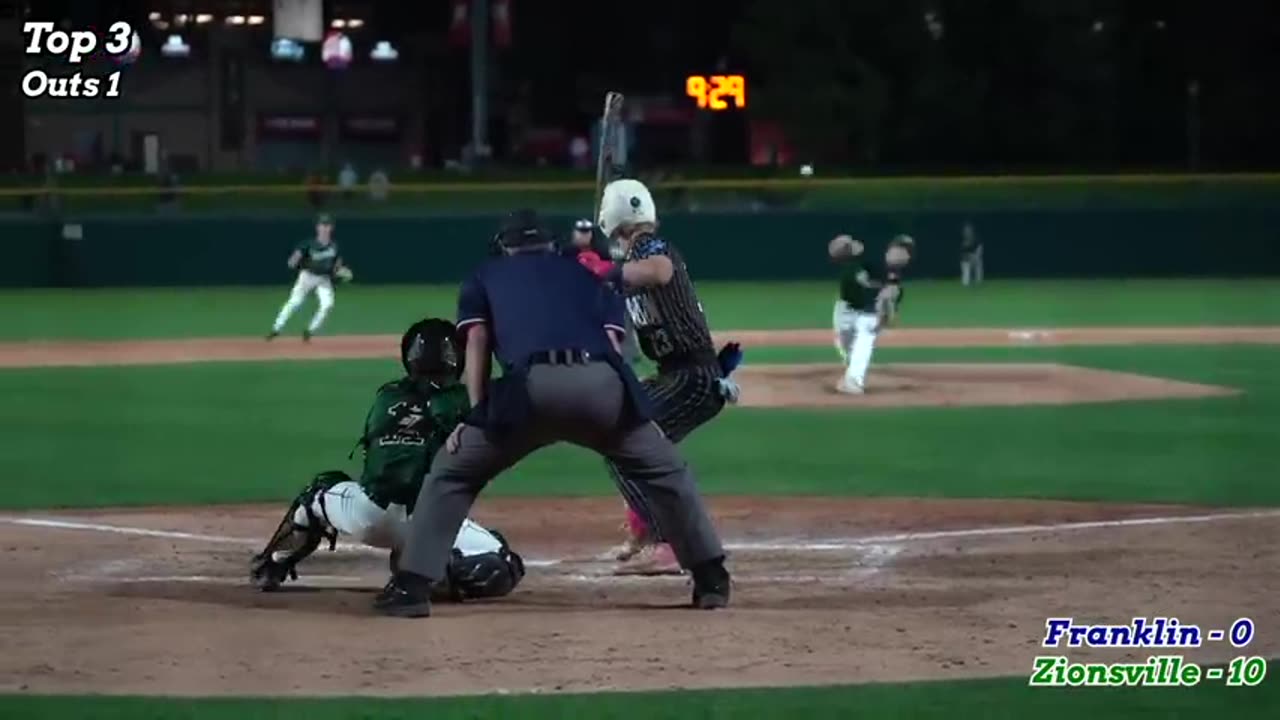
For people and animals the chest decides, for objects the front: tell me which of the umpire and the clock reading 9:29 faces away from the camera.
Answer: the umpire

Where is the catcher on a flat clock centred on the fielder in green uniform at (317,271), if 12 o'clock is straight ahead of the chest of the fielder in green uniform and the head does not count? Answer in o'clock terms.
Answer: The catcher is roughly at 12 o'clock from the fielder in green uniform.

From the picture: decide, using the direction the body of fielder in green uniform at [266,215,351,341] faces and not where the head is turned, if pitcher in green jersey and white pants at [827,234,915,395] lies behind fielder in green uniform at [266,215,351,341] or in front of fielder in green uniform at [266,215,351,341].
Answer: in front

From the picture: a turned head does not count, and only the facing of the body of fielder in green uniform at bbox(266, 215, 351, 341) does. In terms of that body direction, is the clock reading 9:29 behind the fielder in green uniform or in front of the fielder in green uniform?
behind

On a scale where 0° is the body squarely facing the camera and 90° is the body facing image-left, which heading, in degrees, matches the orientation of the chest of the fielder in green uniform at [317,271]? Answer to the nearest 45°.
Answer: approximately 0°

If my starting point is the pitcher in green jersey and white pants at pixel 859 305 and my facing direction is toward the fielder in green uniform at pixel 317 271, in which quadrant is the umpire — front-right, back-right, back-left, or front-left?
back-left

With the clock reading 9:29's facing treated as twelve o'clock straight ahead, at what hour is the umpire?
The umpire is roughly at 12 o'clock from the clock reading 9:29.

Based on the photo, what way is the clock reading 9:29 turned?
toward the camera

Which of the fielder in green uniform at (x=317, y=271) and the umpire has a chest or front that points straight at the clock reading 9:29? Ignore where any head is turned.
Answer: the umpire

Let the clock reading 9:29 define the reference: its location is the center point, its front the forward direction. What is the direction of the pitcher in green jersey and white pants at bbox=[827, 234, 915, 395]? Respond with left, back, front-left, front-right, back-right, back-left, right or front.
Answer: front

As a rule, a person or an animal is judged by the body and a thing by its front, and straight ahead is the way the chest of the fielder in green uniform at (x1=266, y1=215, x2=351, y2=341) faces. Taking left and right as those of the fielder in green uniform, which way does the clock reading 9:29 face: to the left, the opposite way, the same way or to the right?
the same way

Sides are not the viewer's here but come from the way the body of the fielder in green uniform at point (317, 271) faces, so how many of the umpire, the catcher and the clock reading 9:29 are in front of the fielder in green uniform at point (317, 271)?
2

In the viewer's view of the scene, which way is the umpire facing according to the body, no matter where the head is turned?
away from the camera

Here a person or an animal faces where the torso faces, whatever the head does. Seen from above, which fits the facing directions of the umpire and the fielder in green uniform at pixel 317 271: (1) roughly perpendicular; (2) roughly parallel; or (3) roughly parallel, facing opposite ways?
roughly parallel, facing opposite ways

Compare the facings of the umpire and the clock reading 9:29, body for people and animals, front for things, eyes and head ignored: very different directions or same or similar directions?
very different directions

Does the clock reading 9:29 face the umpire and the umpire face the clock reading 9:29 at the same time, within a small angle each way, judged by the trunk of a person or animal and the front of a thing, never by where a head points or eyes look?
yes

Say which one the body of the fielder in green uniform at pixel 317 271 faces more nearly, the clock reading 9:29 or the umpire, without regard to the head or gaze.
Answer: the umpire

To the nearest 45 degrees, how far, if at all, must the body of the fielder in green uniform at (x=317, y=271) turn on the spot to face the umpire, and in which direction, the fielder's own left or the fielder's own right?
0° — they already face them
